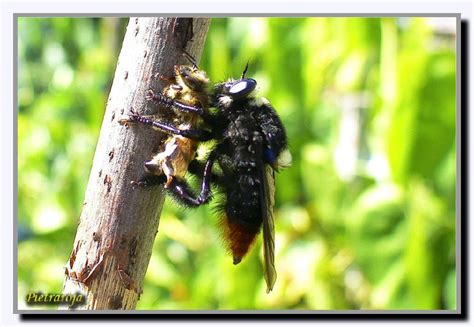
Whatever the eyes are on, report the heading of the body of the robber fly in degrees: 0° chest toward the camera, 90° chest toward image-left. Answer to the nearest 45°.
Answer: approximately 90°
